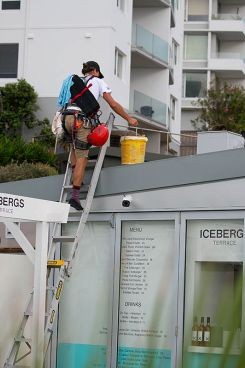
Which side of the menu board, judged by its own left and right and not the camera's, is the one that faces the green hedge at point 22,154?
back

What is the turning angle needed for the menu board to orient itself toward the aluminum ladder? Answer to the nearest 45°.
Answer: approximately 90° to its right

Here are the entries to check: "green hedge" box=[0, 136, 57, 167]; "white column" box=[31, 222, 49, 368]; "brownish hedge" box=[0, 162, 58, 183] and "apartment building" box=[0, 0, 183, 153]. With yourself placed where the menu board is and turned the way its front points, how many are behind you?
3

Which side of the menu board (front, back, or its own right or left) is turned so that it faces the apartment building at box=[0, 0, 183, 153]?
back

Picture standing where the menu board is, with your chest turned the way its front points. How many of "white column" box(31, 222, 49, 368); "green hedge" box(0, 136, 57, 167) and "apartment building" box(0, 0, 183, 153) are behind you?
2

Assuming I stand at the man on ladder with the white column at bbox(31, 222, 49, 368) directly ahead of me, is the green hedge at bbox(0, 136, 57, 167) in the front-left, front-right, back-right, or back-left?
back-right

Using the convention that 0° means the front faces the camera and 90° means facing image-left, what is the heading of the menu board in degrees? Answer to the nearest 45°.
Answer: approximately 0°

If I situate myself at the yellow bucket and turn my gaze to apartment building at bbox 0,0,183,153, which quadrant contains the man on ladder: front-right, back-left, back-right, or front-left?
back-left

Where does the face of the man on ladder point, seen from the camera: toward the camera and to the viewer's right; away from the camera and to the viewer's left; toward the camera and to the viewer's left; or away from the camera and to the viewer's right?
away from the camera and to the viewer's right

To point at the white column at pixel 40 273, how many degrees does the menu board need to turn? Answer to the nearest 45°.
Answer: approximately 45° to its right
